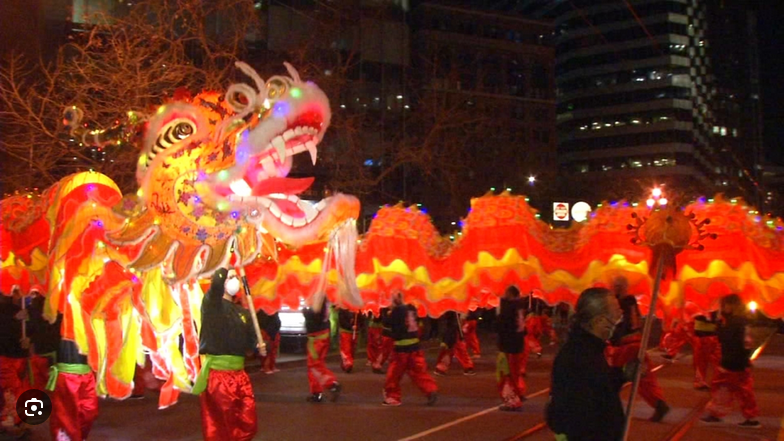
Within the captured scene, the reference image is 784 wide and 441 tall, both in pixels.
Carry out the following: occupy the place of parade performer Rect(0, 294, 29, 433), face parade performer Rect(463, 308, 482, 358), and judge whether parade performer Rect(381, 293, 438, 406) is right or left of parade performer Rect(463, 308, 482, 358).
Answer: right

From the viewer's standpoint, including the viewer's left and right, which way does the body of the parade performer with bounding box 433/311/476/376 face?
facing to the left of the viewer

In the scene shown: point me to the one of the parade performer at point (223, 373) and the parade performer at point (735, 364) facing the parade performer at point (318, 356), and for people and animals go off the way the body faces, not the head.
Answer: the parade performer at point (735, 364)

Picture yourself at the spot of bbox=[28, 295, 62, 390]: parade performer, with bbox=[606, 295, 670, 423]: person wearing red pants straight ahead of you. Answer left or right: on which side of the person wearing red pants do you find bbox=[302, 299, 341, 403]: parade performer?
left

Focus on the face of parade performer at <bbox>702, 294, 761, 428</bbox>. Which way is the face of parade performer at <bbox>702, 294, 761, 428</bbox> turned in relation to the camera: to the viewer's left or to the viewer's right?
to the viewer's left

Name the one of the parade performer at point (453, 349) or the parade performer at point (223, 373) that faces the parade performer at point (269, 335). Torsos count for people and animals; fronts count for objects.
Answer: the parade performer at point (453, 349)

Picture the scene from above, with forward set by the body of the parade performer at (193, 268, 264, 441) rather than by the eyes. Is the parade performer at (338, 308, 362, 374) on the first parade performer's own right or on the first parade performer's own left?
on the first parade performer's own left

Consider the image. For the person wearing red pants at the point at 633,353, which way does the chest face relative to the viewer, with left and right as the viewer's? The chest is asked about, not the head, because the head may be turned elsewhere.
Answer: facing to the left of the viewer

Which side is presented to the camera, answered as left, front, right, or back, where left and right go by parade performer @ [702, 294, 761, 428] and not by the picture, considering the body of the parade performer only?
left
